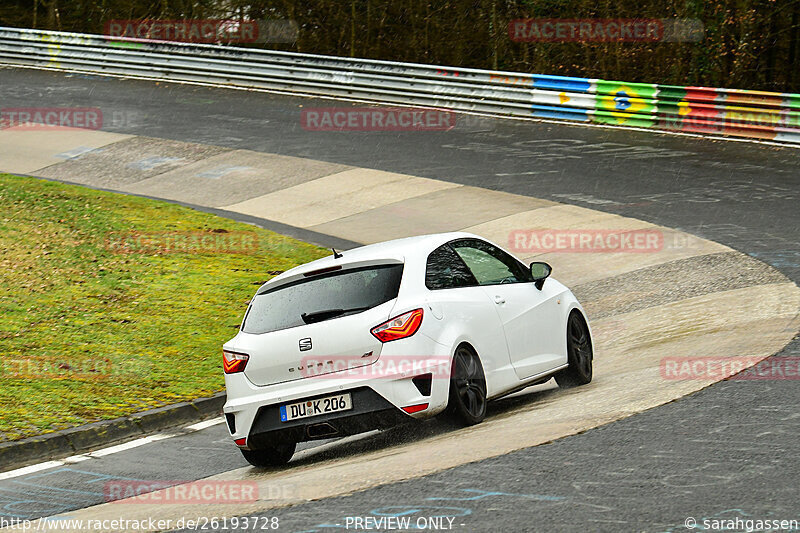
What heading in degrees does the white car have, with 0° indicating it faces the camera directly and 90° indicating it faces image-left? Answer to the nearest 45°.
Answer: approximately 225°

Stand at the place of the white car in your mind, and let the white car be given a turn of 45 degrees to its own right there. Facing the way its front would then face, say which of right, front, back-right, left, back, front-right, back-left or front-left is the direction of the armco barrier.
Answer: left
